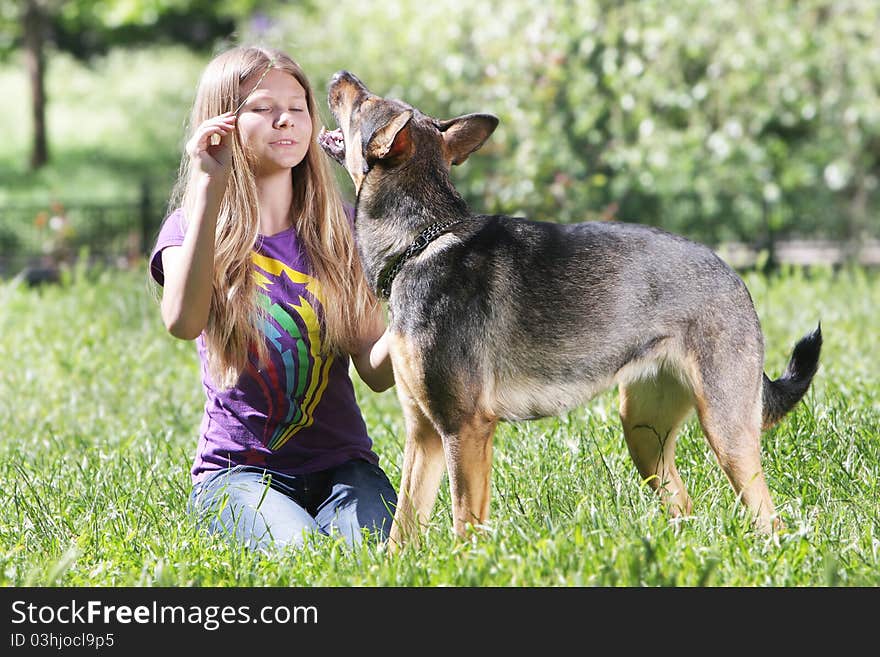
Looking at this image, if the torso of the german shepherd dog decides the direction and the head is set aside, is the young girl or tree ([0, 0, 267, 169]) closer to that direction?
the young girl

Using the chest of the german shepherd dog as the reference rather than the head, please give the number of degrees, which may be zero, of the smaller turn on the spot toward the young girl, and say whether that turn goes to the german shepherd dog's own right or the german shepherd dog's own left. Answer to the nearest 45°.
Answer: approximately 45° to the german shepherd dog's own right

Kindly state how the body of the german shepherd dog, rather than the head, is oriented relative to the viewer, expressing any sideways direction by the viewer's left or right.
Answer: facing to the left of the viewer

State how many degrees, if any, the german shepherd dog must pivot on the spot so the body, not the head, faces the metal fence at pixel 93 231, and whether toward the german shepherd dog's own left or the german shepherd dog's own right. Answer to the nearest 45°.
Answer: approximately 45° to the german shepherd dog's own right

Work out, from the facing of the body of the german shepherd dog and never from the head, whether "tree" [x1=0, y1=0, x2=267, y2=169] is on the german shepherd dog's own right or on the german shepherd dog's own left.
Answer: on the german shepherd dog's own right
